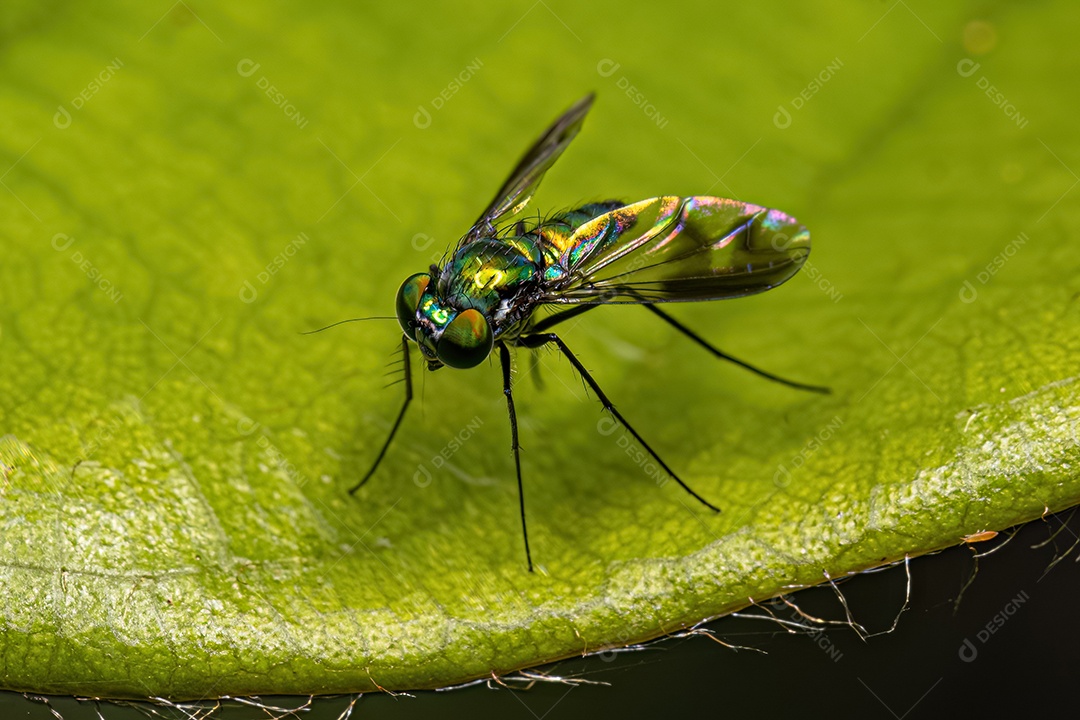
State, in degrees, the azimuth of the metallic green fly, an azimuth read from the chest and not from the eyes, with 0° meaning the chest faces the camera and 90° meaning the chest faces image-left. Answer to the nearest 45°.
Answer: approximately 45°
